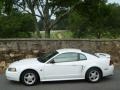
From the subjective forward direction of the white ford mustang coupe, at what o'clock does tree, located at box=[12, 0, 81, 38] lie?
The tree is roughly at 3 o'clock from the white ford mustang coupe.

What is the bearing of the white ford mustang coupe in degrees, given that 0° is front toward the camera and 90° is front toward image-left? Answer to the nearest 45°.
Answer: approximately 90°
